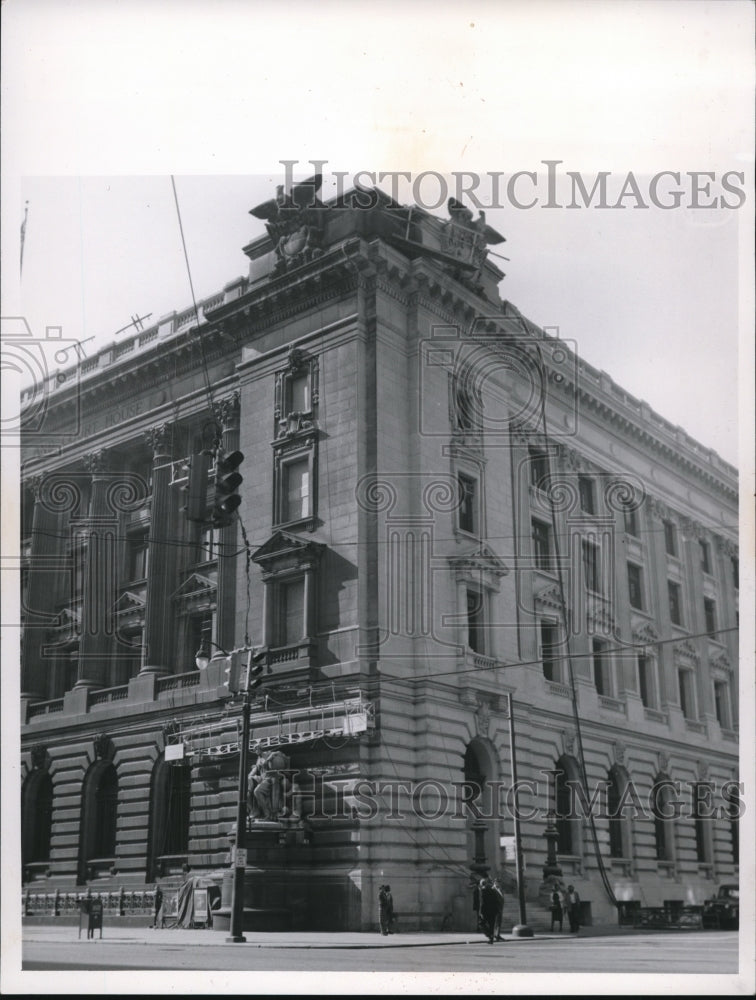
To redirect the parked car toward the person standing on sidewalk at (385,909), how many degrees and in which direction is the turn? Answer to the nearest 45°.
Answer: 0° — it already faces them

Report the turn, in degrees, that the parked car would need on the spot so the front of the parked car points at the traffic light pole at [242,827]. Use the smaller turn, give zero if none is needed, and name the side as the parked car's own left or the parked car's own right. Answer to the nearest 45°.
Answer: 0° — it already faces it

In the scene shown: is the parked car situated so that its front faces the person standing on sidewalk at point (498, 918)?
yes
